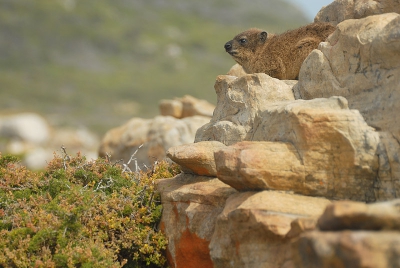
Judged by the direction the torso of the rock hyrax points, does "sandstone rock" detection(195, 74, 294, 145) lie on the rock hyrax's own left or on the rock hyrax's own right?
on the rock hyrax's own left

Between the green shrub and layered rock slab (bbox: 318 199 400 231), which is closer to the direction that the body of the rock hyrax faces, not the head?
the green shrub

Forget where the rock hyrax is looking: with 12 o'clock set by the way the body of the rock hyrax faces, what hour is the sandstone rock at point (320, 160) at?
The sandstone rock is roughly at 9 o'clock from the rock hyrax.

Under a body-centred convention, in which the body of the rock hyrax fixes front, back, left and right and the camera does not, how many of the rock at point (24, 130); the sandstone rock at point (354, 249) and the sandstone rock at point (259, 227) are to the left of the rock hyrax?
2

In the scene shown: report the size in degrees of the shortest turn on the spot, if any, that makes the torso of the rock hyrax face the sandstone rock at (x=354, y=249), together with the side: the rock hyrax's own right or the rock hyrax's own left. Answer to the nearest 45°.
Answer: approximately 90° to the rock hyrax's own left

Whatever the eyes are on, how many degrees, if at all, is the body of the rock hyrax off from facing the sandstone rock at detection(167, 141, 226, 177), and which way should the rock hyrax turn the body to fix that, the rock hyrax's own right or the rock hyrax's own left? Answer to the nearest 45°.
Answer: approximately 45° to the rock hyrax's own left

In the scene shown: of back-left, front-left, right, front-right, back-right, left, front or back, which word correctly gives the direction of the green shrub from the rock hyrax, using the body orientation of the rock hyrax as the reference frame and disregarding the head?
front-left

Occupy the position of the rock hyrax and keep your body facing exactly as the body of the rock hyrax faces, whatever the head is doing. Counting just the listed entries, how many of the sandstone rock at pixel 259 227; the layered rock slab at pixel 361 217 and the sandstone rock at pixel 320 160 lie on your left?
3

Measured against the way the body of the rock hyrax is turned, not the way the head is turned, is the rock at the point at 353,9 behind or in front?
behind

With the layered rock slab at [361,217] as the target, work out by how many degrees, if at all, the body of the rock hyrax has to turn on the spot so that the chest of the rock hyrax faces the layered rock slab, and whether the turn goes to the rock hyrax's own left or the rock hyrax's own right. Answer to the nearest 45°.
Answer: approximately 90° to the rock hyrax's own left

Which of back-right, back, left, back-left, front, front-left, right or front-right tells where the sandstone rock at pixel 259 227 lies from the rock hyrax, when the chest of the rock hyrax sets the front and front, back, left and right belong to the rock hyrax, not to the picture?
left

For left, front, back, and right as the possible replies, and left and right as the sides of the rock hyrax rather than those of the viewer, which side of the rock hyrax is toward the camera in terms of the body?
left

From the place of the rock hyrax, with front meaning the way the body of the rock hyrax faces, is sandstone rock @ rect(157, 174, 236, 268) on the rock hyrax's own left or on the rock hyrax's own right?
on the rock hyrax's own left
